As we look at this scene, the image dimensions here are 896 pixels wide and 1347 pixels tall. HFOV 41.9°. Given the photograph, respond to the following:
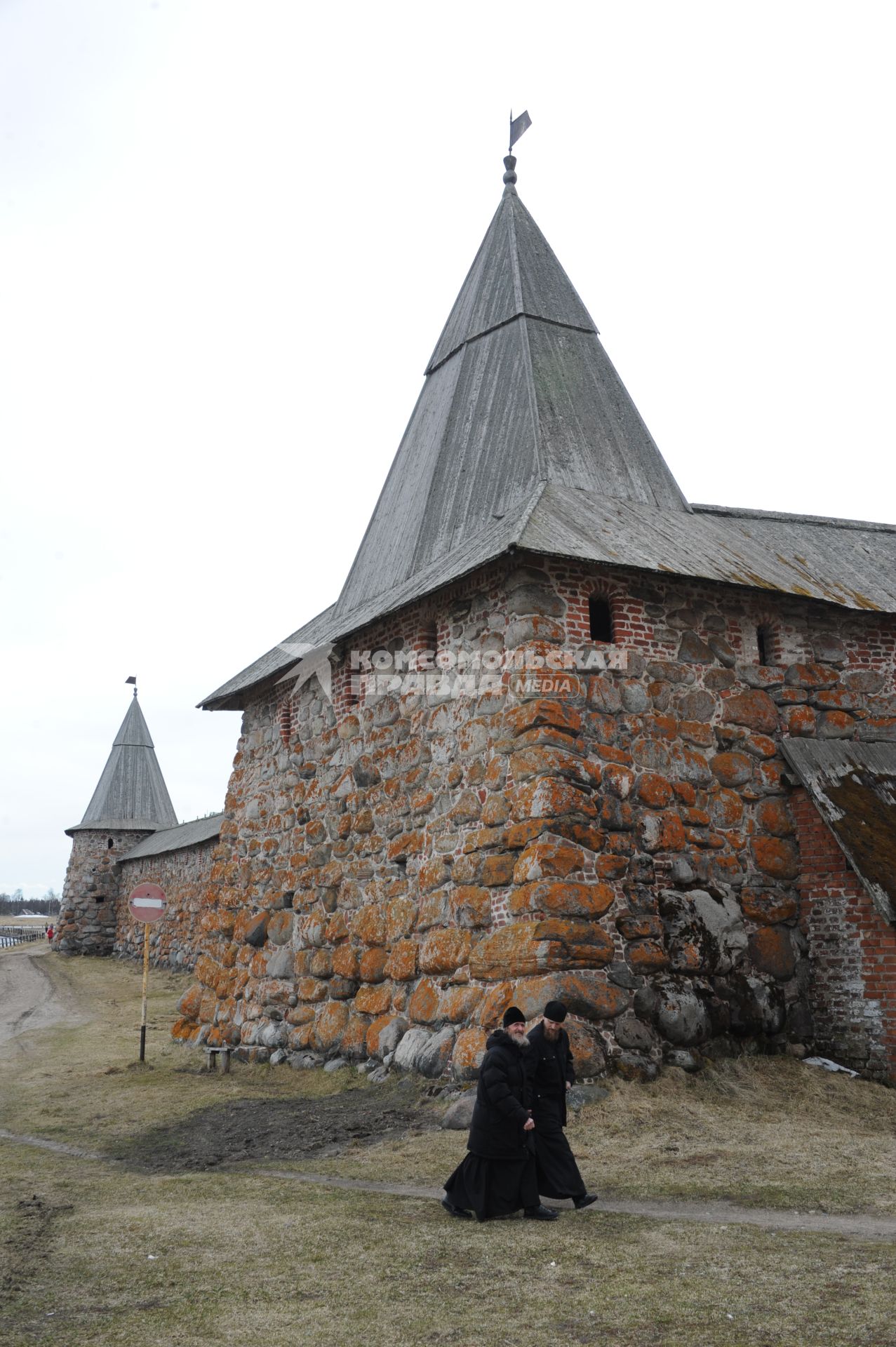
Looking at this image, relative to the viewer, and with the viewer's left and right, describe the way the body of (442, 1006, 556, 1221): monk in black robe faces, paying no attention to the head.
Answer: facing to the right of the viewer

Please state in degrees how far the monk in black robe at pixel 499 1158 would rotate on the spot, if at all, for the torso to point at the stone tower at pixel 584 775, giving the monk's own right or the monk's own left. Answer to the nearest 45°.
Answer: approximately 90° to the monk's own left

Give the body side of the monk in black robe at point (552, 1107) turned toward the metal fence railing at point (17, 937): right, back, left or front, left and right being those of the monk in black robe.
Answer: back

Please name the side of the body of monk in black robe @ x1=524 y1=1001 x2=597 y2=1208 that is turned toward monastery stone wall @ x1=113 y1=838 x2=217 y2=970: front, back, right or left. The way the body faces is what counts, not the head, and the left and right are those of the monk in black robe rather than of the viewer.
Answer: back

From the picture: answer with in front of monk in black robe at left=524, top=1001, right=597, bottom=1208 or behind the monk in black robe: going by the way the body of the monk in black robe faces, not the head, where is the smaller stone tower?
behind

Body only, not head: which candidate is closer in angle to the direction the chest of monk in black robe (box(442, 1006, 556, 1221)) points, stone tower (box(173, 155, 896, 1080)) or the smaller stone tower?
the stone tower

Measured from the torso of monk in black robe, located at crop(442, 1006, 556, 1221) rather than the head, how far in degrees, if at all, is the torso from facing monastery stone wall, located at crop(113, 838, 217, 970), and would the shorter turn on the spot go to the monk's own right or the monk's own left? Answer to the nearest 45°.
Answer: approximately 90° to the monk's own left

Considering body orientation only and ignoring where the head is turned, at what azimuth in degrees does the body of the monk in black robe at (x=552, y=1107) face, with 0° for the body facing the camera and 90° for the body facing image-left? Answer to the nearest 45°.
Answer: approximately 315°

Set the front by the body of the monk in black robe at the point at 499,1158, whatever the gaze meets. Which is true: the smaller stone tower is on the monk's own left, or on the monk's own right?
on the monk's own left

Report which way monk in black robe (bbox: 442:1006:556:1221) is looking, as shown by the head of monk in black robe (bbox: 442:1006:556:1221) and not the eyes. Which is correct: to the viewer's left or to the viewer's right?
to the viewer's right

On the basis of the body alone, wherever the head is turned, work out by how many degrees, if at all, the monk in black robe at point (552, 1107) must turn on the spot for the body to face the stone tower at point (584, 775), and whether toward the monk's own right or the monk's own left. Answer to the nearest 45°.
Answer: approximately 135° to the monk's own left
